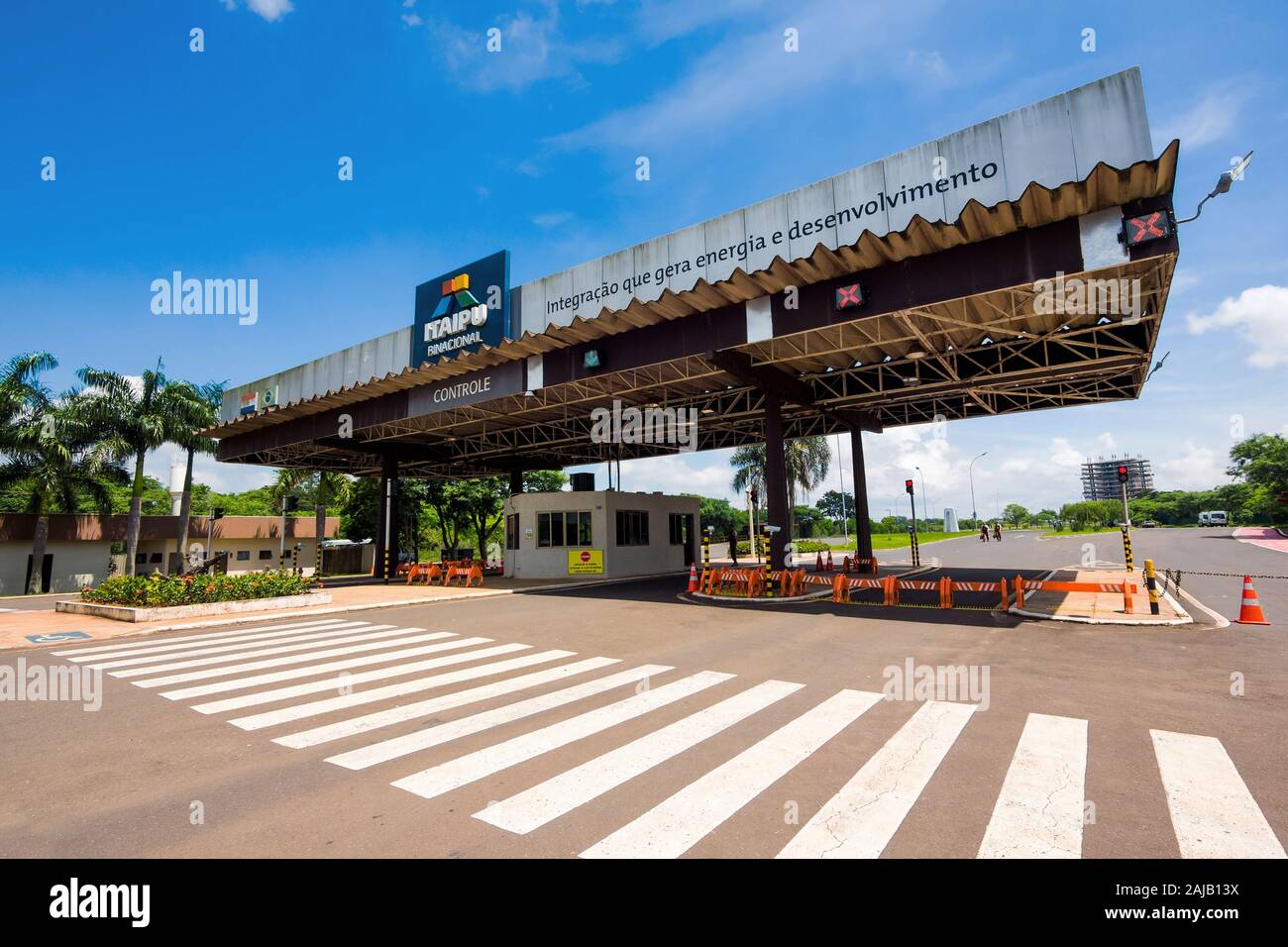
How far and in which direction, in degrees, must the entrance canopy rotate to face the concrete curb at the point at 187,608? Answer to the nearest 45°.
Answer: approximately 45° to its right

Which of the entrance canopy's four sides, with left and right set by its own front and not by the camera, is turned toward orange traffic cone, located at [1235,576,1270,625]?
left

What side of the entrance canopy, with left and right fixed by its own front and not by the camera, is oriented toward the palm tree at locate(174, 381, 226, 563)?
right

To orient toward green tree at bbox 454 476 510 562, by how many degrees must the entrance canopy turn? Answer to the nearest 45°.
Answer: approximately 90° to its right

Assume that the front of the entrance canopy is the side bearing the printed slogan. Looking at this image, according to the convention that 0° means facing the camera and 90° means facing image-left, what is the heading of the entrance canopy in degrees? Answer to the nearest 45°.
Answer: approximately 45°

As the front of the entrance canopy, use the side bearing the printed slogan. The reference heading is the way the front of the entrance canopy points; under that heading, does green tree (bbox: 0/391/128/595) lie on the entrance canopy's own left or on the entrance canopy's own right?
on the entrance canopy's own right
